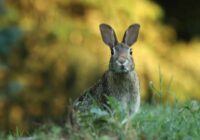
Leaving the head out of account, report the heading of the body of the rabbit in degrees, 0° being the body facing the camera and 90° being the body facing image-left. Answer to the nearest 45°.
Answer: approximately 315°
